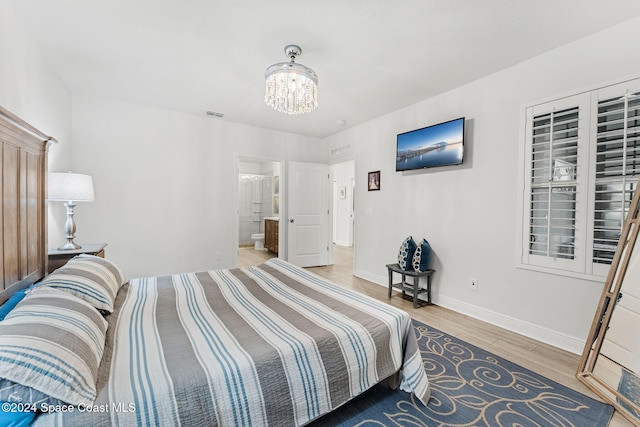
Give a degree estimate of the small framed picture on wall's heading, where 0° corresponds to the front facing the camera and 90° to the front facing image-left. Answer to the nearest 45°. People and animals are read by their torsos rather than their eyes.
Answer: approximately 45°

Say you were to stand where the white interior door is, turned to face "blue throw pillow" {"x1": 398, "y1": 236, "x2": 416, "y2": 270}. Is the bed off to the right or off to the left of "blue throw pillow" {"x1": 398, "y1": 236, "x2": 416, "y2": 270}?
right

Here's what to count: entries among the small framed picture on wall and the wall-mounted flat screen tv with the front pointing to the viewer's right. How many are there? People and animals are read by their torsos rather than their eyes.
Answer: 0

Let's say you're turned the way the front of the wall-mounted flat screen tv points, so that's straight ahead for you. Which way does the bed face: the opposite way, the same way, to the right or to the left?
the opposite way

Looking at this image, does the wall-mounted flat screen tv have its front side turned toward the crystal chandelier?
yes

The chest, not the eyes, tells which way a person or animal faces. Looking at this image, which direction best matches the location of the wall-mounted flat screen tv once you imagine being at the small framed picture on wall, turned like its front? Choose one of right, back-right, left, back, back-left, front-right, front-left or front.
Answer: left

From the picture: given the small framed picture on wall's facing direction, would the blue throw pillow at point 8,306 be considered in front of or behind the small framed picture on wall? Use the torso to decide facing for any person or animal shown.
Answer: in front

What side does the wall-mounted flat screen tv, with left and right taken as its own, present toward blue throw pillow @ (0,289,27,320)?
front

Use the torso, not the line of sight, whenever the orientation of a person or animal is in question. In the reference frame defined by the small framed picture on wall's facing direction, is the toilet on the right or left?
on its right

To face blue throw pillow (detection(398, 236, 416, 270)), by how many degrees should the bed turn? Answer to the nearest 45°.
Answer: approximately 45° to its left

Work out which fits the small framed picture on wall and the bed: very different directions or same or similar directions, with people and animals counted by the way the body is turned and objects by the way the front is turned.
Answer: very different directions

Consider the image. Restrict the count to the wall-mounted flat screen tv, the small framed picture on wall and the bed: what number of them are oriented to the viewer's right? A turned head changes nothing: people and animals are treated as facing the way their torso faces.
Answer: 1

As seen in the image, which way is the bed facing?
to the viewer's right
